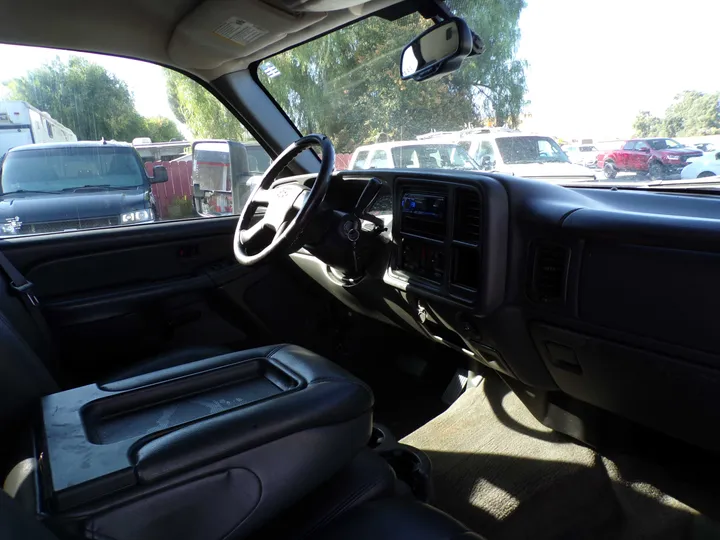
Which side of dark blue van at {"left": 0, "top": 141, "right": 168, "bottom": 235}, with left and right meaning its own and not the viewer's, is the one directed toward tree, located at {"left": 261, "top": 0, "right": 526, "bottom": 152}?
left

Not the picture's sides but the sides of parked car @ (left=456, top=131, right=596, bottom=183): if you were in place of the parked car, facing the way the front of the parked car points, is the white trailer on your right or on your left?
on your right

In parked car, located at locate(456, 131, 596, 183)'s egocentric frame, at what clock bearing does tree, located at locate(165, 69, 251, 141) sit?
The tree is roughly at 5 o'clock from the parked car.

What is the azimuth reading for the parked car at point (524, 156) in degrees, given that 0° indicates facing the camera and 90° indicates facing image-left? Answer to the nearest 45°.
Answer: approximately 315°

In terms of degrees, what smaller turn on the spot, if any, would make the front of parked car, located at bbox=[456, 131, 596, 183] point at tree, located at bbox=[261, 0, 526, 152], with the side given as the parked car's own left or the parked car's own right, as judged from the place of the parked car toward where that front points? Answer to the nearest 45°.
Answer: approximately 180°
